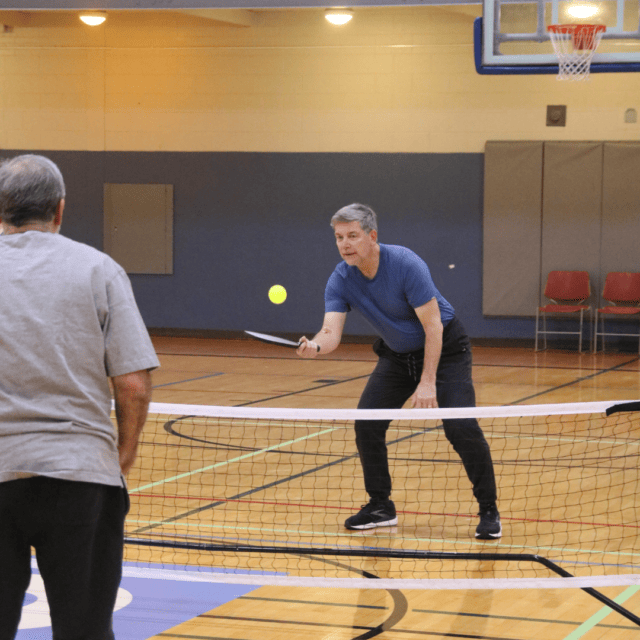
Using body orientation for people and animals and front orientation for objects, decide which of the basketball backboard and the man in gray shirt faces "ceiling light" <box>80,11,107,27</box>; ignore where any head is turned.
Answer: the man in gray shirt

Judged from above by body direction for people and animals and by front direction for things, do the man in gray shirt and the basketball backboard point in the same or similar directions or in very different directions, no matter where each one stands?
very different directions

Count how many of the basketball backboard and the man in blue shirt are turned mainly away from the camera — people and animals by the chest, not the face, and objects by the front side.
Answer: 0

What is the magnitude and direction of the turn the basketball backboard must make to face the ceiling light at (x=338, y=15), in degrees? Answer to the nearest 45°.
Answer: approximately 135° to its right

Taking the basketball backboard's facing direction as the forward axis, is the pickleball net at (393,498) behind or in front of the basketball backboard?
in front

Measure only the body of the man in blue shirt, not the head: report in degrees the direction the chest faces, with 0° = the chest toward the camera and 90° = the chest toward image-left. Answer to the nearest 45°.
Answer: approximately 45°

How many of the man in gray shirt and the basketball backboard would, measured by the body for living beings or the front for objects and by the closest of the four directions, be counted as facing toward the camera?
1

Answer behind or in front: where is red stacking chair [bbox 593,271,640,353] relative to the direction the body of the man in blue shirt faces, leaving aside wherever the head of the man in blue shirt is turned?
behind

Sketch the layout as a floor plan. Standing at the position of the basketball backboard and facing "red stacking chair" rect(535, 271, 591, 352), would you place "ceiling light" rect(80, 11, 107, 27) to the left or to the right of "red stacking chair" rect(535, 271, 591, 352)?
left

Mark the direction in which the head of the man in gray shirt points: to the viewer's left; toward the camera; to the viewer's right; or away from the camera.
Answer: away from the camera

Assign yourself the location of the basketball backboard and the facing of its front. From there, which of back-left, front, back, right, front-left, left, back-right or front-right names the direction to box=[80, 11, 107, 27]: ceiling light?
back-right

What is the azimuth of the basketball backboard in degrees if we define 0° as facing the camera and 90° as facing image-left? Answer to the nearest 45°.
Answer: approximately 0°

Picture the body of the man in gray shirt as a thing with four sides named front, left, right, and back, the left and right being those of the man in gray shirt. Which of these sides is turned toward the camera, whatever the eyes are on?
back

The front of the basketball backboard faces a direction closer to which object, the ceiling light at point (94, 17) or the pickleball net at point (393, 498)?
the pickleball net
